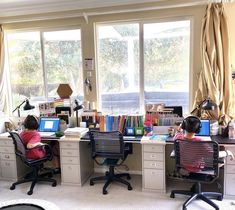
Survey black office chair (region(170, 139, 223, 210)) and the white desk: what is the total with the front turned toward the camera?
1

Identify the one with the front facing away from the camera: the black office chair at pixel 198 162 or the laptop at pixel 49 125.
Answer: the black office chair

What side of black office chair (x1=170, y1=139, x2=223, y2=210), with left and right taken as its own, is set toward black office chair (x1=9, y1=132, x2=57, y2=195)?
left

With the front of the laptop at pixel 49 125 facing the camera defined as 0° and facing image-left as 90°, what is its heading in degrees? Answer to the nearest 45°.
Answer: approximately 0°

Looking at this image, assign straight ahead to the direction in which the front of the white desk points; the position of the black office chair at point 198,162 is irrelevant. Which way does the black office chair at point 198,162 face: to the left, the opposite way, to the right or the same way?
the opposite way

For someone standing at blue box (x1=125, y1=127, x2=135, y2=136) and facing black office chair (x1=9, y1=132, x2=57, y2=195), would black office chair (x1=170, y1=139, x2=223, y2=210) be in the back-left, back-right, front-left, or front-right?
back-left

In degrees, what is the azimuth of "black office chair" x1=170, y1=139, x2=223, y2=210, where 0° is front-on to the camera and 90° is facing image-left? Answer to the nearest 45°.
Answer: approximately 180°

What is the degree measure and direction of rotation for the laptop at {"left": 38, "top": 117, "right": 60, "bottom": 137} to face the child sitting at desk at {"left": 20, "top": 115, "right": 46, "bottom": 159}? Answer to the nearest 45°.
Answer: approximately 45° to its right

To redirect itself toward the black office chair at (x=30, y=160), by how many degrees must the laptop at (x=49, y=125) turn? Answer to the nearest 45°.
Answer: approximately 45° to its right
